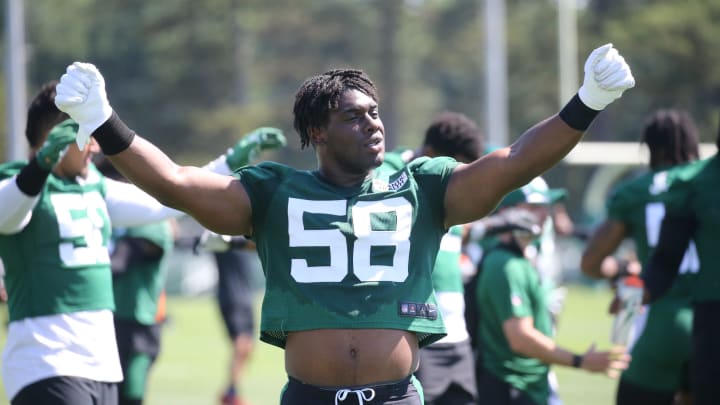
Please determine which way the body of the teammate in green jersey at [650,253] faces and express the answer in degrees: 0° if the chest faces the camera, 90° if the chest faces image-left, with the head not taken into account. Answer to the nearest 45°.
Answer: approximately 180°

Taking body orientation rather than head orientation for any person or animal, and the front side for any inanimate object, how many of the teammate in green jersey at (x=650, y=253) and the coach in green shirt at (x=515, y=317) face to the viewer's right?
1

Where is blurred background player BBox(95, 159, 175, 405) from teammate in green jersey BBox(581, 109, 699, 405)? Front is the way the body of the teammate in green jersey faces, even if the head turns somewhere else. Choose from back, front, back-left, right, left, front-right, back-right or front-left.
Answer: left

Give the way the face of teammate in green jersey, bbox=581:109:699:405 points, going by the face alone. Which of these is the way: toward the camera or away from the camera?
away from the camera

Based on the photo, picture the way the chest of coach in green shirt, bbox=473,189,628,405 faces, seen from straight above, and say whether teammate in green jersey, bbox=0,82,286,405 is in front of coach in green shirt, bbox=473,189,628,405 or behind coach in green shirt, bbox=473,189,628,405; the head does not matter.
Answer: behind

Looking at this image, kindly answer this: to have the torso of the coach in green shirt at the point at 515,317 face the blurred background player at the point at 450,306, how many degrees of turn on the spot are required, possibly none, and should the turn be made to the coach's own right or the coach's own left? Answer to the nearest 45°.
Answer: approximately 135° to the coach's own right

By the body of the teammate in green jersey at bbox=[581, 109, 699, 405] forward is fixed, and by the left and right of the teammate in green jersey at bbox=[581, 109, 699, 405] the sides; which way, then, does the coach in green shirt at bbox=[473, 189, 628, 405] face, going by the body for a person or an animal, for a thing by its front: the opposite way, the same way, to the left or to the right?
to the right

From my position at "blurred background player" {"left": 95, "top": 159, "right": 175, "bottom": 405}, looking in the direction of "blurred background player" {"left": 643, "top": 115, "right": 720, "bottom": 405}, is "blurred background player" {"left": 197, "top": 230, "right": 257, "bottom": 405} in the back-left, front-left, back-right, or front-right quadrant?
back-left

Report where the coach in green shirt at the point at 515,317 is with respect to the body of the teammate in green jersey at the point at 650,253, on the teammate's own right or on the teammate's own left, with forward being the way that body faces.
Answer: on the teammate's own left

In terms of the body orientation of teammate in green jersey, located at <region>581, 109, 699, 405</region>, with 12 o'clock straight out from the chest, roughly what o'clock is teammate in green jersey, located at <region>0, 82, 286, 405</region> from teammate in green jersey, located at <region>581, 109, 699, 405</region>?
teammate in green jersey, located at <region>0, 82, 286, 405</region> is roughly at 8 o'clock from teammate in green jersey, located at <region>581, 109, 699, 405</region>.

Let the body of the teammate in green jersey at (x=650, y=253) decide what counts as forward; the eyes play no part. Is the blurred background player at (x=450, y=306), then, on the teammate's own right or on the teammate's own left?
on the teammate's own left

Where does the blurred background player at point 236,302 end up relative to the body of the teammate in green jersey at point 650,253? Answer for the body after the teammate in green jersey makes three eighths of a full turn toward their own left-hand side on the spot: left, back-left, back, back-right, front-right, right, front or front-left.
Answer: right
